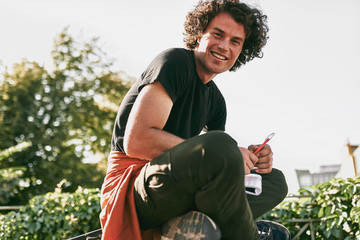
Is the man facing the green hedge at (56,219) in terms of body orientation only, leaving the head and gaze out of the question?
no

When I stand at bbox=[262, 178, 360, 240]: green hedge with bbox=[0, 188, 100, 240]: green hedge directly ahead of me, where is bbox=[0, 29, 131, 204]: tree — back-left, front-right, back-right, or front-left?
front-right

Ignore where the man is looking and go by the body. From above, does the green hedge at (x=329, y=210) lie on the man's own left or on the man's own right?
on the man's own left

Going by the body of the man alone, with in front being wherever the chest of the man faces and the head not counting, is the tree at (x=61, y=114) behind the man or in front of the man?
behind

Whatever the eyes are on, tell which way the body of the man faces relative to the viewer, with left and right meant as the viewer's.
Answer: facing the viewer and to the right of the viewer
